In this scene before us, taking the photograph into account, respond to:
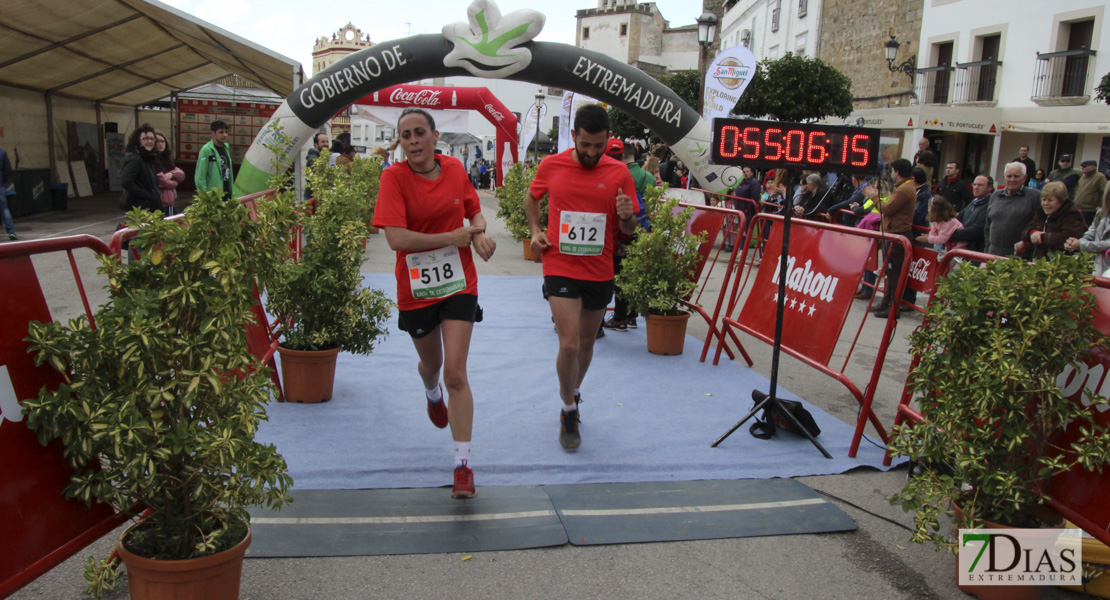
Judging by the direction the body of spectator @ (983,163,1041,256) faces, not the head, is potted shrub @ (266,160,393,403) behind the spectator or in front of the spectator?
in front

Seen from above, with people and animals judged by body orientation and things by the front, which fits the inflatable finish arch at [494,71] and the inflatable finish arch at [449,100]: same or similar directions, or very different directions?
same or similar directions

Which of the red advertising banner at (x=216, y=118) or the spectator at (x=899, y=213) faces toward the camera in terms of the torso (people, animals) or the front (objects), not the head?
the red advertising banner

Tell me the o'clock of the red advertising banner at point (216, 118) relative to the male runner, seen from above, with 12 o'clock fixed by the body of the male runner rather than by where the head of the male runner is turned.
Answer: The red advertising banner is roughly at 5 o'clock from the male runner.

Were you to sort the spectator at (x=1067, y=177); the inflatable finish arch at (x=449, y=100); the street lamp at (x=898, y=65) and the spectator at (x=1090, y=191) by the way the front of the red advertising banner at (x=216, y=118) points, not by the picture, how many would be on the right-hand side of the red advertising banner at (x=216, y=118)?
0

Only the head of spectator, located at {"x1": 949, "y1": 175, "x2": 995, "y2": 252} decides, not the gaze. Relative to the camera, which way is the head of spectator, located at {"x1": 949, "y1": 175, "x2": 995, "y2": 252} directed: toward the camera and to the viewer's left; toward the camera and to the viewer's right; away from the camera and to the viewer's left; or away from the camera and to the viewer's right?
toward the camera and to the viewer's left

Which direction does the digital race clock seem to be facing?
toward the camera

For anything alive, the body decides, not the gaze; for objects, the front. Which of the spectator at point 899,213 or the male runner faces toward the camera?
the male runner

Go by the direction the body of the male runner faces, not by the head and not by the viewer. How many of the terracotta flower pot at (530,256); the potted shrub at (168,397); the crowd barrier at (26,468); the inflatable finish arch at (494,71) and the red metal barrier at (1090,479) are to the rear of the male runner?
2

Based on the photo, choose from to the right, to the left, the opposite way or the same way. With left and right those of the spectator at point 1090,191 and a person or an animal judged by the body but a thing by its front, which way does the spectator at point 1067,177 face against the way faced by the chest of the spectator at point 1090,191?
the same way

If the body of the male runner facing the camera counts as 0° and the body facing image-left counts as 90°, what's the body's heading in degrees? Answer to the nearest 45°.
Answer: approximately 0°

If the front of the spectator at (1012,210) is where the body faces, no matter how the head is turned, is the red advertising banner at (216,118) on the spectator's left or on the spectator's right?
on the spectator's right

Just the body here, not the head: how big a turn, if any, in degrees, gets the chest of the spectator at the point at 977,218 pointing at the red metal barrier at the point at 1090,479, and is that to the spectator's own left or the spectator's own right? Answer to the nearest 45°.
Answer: approximately 45° to the spectator's own left

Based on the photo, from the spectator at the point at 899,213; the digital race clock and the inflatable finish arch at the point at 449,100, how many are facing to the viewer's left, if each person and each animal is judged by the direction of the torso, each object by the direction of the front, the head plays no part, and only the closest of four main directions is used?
1

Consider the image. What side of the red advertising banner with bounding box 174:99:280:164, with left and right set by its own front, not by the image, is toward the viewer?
front

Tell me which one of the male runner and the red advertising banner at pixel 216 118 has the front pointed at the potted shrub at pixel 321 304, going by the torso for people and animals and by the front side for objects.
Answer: the red advertising banner

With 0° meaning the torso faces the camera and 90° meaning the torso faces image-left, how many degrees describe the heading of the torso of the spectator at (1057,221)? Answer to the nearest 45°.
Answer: approximately 45°

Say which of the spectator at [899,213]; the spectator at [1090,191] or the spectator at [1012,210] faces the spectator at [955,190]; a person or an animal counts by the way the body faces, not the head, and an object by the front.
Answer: the spectator at [1090,191]
